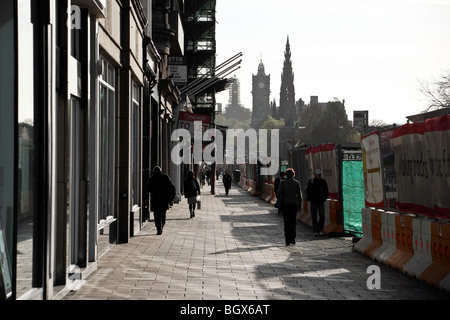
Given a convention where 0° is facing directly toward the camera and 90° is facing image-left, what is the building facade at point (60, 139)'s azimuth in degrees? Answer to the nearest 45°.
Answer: approximately 270°

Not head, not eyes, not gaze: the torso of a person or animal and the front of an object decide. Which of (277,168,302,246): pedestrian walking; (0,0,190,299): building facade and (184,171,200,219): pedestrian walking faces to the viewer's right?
the building facade

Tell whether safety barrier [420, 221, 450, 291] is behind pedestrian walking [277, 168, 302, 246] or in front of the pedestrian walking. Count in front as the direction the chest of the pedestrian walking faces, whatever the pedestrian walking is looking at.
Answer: behind

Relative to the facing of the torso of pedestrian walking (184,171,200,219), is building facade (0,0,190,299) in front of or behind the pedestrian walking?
behind

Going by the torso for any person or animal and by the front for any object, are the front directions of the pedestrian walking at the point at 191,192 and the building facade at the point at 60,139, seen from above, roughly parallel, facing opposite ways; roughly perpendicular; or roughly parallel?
roughly perpendicular

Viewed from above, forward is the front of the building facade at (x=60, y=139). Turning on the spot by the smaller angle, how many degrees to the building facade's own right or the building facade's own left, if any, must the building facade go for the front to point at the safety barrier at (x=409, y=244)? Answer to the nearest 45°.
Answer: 0° — it already faces it

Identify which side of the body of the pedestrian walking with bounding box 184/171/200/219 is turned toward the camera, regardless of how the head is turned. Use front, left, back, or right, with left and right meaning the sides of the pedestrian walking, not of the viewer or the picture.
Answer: back

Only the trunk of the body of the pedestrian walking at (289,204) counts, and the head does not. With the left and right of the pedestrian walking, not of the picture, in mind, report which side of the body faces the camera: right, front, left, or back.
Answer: back
